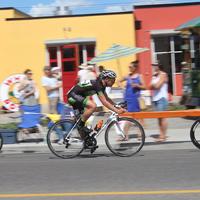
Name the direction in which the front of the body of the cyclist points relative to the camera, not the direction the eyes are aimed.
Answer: to the viewer's right

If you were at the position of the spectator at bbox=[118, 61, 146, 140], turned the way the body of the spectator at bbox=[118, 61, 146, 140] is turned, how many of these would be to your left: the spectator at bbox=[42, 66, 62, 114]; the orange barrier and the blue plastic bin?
1

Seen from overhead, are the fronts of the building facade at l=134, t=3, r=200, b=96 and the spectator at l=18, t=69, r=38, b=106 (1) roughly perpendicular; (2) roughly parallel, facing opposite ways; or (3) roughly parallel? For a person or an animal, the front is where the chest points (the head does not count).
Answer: roughly parallel

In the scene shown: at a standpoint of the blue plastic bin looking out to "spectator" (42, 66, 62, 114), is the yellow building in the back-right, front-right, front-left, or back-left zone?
front-left

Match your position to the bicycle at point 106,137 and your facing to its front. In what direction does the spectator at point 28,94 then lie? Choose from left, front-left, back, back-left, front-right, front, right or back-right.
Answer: back-left

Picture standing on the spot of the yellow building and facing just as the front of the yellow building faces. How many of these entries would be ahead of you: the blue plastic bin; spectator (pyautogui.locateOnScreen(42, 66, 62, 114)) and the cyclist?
3

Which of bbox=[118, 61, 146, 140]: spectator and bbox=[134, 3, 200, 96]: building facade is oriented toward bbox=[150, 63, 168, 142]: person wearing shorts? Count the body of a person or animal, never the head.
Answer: the building facade

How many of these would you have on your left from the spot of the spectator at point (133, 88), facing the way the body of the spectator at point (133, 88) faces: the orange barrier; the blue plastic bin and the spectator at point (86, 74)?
1

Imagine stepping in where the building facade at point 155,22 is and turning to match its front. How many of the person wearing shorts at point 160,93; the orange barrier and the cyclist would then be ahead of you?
3

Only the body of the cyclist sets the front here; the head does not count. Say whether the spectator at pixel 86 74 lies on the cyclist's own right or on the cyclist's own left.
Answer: on the cyclist's own left

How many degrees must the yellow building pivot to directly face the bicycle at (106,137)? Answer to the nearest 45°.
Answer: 0° — it already faces it

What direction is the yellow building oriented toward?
toward the camera

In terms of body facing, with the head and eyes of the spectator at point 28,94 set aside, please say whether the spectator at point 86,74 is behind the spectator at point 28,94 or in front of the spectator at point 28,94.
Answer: behind

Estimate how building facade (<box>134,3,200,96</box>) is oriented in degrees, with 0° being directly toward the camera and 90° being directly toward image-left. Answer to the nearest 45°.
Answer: approximately 0°

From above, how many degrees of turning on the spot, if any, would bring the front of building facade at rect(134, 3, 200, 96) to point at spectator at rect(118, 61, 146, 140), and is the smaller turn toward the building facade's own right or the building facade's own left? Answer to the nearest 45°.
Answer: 0° — it already faces them

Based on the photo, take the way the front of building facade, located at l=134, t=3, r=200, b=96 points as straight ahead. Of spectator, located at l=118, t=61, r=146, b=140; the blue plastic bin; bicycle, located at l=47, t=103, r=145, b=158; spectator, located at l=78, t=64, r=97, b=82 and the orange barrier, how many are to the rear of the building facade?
0

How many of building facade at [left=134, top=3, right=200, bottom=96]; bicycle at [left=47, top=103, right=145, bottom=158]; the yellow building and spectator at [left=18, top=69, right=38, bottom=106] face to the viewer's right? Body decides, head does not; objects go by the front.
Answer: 1

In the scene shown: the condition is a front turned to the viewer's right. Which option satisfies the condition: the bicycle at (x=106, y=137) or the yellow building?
the bicycle

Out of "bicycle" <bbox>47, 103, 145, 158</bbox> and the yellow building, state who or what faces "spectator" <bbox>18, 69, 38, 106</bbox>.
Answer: the yellow building

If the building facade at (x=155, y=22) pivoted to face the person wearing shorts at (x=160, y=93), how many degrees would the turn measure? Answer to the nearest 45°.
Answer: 0° — it already faces them
